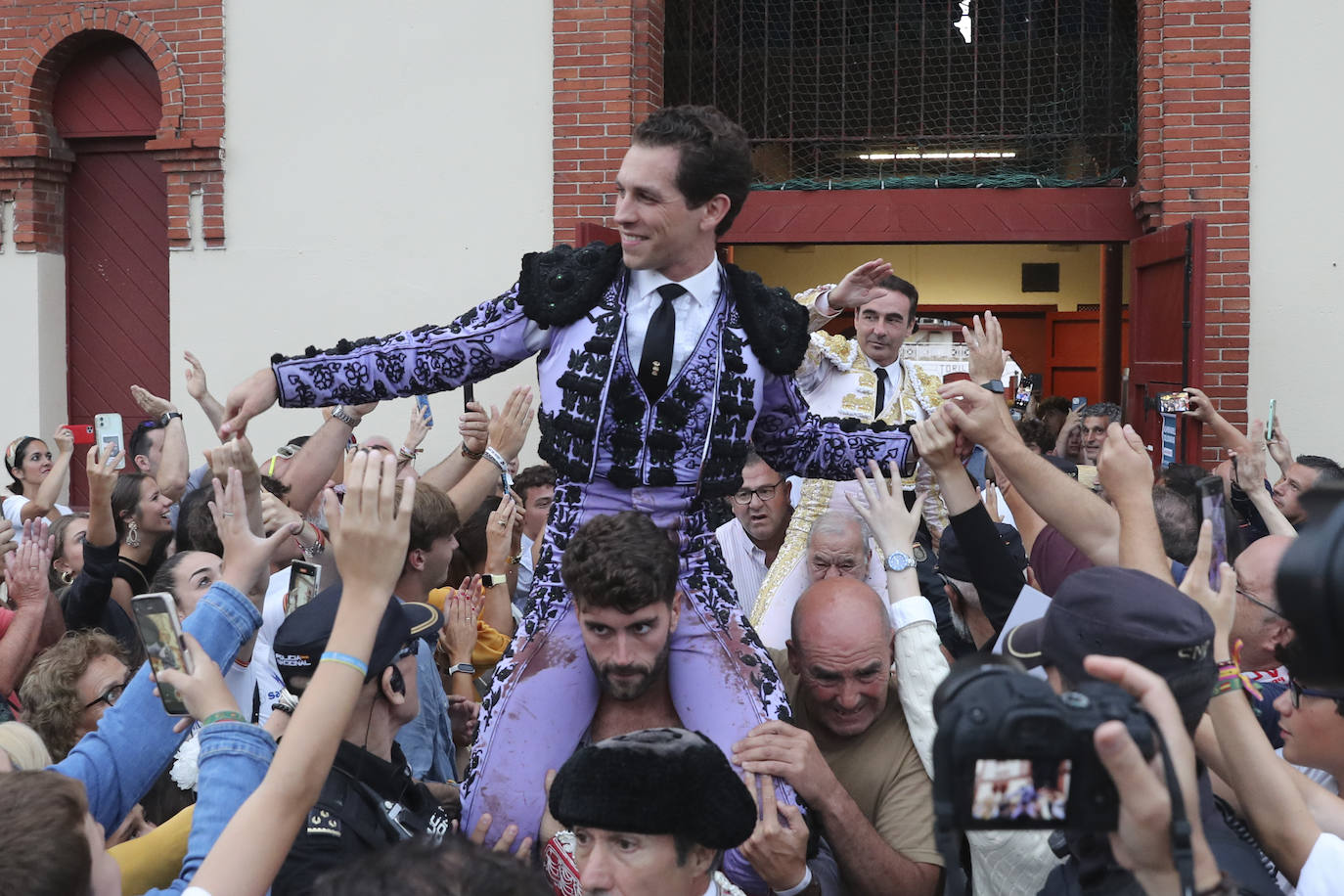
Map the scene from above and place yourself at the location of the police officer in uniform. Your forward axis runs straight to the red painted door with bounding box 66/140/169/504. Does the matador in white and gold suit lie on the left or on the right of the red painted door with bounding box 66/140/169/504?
right

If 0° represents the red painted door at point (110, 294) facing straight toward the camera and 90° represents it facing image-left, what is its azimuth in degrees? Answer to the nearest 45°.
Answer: approximately 0°

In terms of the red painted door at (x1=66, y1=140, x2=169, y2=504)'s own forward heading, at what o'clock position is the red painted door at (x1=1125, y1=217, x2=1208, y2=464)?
the red painted door at (x1=1125, y1=217, x2=1208, y2=464) is roughly at 10 o'clock from the red painted door at (x1=66, y1=140, x2=169, y2=504).

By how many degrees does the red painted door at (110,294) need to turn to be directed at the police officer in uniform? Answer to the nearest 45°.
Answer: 0° — it already faces them

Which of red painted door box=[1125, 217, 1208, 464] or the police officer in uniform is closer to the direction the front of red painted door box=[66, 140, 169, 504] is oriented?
the police officer in uniform
